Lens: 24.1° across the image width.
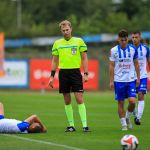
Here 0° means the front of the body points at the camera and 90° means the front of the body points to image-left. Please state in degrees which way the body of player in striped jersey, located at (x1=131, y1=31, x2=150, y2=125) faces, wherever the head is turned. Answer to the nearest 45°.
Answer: approximately 45°

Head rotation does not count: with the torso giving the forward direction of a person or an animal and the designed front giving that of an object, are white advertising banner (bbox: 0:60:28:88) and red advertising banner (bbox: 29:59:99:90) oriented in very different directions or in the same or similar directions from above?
same or similar directions

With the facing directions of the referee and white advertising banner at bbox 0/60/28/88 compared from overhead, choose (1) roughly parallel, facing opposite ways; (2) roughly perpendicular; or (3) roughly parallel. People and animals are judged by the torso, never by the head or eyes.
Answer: roughly parallel

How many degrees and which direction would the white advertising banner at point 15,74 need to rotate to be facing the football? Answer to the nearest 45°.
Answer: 0° — it already faces it

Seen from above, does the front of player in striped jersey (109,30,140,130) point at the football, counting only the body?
yes

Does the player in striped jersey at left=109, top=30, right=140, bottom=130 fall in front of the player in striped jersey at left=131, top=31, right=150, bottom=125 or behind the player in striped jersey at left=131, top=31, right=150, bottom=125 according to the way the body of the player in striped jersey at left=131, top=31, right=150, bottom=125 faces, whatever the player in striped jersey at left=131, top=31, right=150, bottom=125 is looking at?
in front

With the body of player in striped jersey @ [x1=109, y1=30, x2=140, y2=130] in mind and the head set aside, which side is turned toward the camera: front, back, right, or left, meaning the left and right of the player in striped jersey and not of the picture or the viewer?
front

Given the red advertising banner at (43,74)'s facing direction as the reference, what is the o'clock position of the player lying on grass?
The player lying on grass is roughly at 12 o'clock from the red advertising banner.

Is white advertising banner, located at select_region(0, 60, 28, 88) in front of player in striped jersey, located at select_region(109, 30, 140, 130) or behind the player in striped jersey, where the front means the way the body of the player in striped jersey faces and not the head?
behind

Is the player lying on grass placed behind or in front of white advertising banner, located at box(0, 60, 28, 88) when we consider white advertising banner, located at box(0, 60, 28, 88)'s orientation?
in front

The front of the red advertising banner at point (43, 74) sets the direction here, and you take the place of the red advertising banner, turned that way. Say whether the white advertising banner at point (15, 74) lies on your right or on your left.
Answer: on your right

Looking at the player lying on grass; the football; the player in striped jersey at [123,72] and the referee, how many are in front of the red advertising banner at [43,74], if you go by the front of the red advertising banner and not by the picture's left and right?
4

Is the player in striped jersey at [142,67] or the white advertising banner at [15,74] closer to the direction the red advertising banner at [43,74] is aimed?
the player in striped jersey

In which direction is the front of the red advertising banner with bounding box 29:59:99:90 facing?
toward the camera
